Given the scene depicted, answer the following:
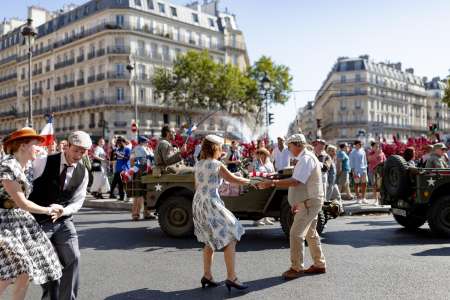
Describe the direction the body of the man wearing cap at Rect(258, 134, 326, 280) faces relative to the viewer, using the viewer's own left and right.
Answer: facing to the left of the viewer

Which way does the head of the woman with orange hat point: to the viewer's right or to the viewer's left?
to the viewer's right

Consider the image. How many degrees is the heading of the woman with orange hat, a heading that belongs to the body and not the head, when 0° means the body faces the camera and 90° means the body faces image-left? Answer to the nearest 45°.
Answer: approximately 270°

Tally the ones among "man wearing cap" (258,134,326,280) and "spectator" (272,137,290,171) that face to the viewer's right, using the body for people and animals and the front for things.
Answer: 0

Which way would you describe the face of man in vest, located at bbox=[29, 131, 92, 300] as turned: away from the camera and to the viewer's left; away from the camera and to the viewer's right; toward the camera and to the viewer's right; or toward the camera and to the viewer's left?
toward the camera and to the viewer's left

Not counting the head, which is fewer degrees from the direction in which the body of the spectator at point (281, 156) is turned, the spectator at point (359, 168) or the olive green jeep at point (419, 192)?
the olive green jeep

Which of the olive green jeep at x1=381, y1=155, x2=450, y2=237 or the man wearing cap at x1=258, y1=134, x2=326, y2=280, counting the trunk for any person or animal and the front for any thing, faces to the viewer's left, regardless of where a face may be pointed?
the man wearing cap

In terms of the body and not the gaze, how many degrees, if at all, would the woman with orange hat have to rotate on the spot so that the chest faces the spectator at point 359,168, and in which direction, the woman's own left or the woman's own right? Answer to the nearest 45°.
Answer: approximately 45° to the woman's own left

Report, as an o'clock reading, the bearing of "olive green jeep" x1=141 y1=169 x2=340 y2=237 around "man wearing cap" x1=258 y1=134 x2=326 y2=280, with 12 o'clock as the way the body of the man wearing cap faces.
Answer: The olive green jeep is roughly at 2 o'clock from the man wearing cap.

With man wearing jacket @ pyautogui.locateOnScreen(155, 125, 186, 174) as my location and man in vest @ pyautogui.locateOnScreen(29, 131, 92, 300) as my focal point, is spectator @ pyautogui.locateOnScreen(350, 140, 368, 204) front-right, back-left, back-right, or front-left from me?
back-left

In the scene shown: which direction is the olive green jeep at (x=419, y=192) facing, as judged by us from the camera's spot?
facing away from the viewer and to the right of the viewer
